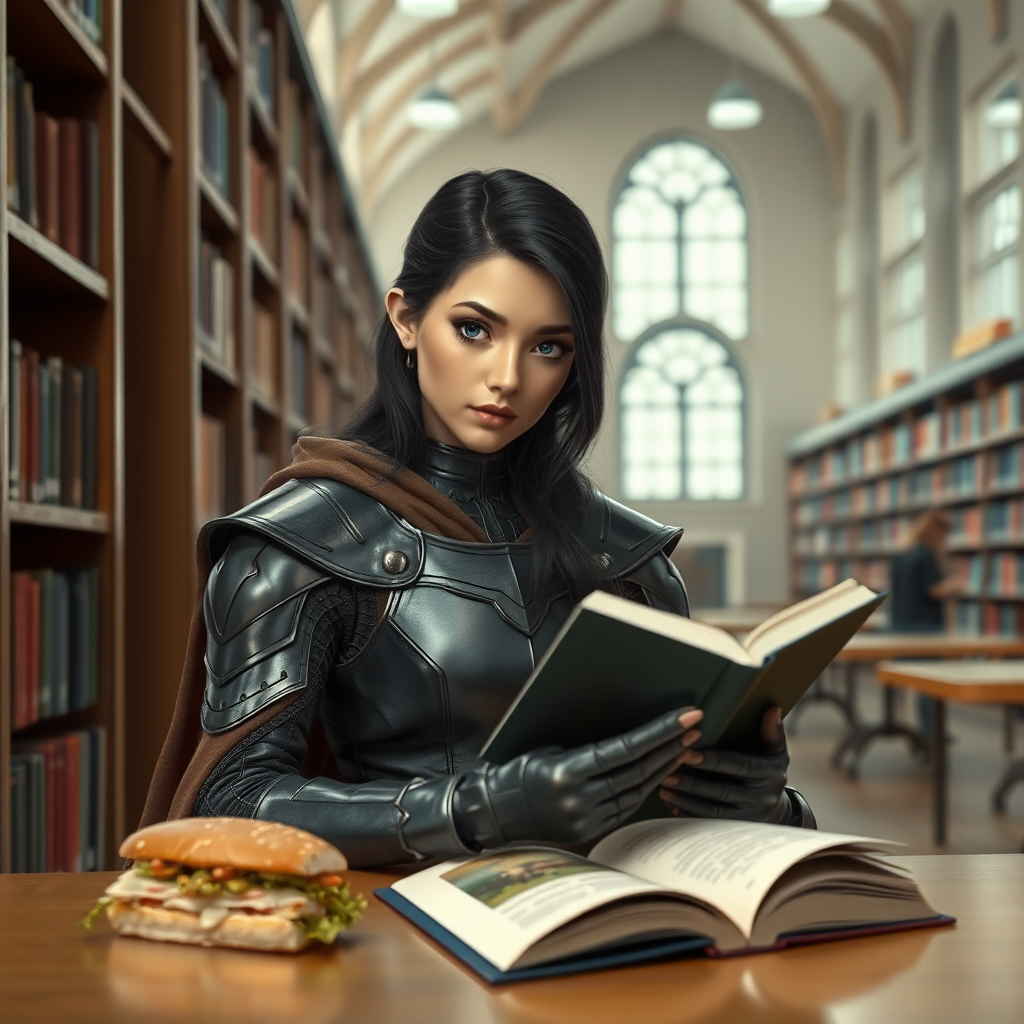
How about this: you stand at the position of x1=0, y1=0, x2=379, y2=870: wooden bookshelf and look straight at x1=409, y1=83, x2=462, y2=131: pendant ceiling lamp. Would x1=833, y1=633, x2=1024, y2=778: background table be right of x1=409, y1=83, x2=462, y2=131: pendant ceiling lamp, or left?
right

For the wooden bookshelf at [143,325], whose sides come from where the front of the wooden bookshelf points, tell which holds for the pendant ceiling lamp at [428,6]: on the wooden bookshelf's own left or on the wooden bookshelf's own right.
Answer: on the wooden bookshelf's own left

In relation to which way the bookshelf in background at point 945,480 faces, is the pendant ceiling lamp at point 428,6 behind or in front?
in front

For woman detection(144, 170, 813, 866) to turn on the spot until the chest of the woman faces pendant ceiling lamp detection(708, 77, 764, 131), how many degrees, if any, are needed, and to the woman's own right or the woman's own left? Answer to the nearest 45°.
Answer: approximately 135° to the woman's own left

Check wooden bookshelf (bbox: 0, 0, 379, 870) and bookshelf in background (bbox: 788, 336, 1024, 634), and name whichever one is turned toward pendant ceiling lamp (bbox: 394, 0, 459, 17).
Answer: the bookshelf in background

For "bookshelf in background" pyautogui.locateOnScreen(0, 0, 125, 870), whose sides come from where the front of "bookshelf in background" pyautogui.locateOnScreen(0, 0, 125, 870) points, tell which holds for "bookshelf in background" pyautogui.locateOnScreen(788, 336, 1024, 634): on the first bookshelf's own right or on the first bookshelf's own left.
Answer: on the first bookshelf's own left

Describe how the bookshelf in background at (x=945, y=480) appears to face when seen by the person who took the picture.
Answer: facing the viewer and to the left of the viewer

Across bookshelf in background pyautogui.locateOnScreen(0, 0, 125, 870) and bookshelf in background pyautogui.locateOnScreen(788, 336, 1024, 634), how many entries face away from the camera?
0

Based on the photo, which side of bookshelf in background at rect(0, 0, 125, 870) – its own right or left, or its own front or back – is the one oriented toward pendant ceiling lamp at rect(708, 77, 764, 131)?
left

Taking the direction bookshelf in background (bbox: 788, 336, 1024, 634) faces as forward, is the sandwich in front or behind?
in front

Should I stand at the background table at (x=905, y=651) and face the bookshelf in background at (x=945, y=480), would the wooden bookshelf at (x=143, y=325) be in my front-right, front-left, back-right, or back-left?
back-left

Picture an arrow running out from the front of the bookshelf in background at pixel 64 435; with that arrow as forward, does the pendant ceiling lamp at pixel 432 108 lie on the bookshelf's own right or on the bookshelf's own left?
on the bookshelf's own left

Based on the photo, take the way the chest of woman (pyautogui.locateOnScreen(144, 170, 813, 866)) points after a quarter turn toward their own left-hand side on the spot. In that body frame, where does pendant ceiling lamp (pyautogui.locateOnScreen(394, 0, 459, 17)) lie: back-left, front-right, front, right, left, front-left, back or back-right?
front-left

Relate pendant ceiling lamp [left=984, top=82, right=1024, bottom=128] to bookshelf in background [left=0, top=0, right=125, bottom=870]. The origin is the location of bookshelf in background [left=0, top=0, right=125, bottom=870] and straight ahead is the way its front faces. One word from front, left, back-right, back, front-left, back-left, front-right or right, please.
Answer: left

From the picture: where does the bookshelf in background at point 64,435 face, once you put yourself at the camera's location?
facing the viewer and to the right of the viewer

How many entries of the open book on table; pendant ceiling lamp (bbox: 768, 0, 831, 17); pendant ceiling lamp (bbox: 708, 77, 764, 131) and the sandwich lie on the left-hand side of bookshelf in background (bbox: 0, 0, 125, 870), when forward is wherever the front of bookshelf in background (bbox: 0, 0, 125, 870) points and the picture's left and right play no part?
2

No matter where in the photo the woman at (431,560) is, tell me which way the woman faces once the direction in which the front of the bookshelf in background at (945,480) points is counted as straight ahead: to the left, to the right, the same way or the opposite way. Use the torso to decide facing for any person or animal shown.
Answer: to the left

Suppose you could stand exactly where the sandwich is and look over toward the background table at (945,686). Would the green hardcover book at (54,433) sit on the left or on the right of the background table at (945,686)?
left
